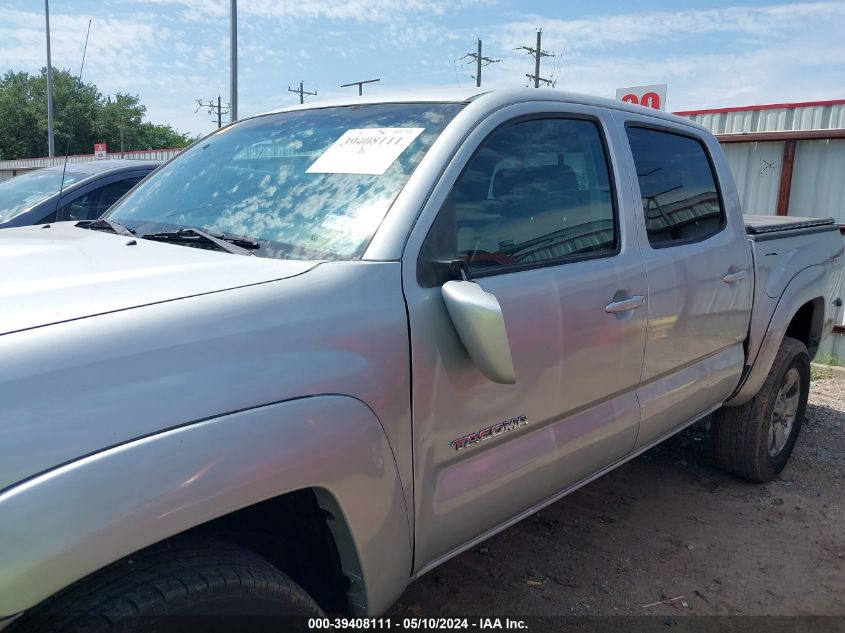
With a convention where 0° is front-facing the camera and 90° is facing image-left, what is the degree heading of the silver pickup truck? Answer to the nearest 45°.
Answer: approximately 45°

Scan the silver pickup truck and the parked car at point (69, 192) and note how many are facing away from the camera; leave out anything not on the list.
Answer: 0

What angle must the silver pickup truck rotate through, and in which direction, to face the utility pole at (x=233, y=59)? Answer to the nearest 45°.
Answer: approximately 135° to its right

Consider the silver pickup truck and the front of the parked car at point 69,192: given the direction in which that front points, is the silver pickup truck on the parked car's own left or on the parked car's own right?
on the parked car's own left

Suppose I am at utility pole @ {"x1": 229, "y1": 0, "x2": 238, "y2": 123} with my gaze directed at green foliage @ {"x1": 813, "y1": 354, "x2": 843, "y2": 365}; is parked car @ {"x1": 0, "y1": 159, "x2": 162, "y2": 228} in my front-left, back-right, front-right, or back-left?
front-right

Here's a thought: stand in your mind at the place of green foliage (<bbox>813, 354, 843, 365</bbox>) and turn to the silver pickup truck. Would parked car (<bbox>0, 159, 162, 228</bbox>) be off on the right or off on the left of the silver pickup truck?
right

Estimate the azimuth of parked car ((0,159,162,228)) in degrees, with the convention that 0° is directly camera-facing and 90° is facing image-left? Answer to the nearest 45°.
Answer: approximately 45°

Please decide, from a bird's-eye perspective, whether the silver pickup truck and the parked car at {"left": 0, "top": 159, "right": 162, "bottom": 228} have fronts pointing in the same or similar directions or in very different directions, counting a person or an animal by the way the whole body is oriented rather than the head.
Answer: same or similar directions

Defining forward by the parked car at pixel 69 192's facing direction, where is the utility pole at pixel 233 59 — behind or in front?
behind

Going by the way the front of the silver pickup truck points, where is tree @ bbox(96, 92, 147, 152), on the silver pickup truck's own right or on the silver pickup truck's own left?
on the silver pickup truck's own right

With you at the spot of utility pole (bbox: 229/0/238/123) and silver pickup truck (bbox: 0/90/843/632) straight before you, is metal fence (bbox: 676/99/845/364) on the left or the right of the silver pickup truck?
left

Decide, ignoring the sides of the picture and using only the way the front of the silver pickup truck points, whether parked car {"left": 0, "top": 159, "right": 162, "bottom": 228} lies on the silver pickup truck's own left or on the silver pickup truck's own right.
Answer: on the silver pickup truck's own right

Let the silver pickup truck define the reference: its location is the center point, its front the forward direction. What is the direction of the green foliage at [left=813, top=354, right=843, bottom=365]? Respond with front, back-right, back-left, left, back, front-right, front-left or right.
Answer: back

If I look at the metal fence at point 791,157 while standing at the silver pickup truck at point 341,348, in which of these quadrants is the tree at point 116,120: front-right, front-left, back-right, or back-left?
front-left
